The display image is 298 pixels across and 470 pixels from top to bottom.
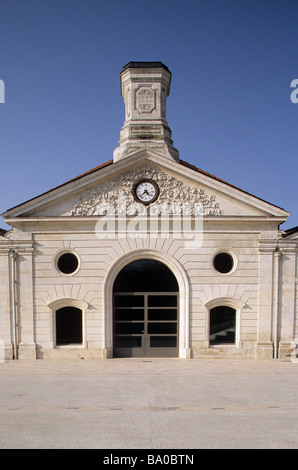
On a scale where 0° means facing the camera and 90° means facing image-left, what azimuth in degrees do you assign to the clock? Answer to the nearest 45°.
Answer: approximately 0°

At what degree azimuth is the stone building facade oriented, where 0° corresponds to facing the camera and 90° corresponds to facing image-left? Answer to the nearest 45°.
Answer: approximately 0°
